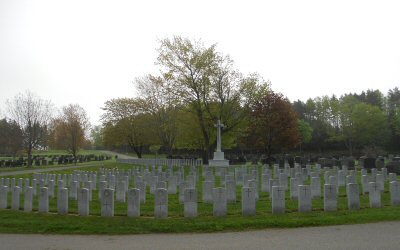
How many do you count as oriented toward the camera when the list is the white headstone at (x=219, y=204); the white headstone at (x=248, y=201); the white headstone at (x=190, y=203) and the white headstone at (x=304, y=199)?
4

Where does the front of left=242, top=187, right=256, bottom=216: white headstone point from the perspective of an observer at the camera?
facing the viewer

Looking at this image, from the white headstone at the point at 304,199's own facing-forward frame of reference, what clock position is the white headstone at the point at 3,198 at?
the white headstone at the point at 3,198 is roughly at 3 o'clock from the white headstone at the point at 304,199.

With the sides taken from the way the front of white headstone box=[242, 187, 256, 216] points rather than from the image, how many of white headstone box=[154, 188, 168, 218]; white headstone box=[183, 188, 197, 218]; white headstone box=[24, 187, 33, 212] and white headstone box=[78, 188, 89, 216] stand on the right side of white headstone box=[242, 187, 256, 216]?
4

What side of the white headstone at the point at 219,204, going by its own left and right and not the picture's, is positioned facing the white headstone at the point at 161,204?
right

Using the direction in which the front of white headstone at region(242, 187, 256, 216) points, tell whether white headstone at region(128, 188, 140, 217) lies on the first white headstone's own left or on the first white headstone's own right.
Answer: on the first white headstone's own right

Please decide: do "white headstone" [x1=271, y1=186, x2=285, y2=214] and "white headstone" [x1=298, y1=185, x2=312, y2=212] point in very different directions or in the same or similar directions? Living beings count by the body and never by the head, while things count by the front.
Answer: same or similar directions

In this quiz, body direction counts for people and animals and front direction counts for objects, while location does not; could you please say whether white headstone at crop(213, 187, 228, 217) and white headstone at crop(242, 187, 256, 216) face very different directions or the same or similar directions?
same or similar directions

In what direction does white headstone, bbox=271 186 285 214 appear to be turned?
toward the camera

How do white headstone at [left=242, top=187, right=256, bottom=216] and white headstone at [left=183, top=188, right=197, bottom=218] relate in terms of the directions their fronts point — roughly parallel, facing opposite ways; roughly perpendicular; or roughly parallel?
roughly parallel

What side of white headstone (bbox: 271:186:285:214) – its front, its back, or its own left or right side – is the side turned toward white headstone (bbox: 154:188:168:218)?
right

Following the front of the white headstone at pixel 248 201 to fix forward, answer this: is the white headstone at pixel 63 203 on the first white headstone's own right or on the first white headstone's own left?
on the first white headstone's own right

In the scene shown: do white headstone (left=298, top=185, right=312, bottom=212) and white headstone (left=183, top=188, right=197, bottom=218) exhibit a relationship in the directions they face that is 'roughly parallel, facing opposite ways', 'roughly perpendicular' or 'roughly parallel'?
roughly parallel

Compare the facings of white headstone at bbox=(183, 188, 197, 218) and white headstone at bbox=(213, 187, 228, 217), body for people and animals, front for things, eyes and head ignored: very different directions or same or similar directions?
same or similar directions

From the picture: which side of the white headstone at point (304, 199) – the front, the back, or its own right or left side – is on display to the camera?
front

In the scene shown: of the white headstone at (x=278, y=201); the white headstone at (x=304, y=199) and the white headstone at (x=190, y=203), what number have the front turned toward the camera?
3
